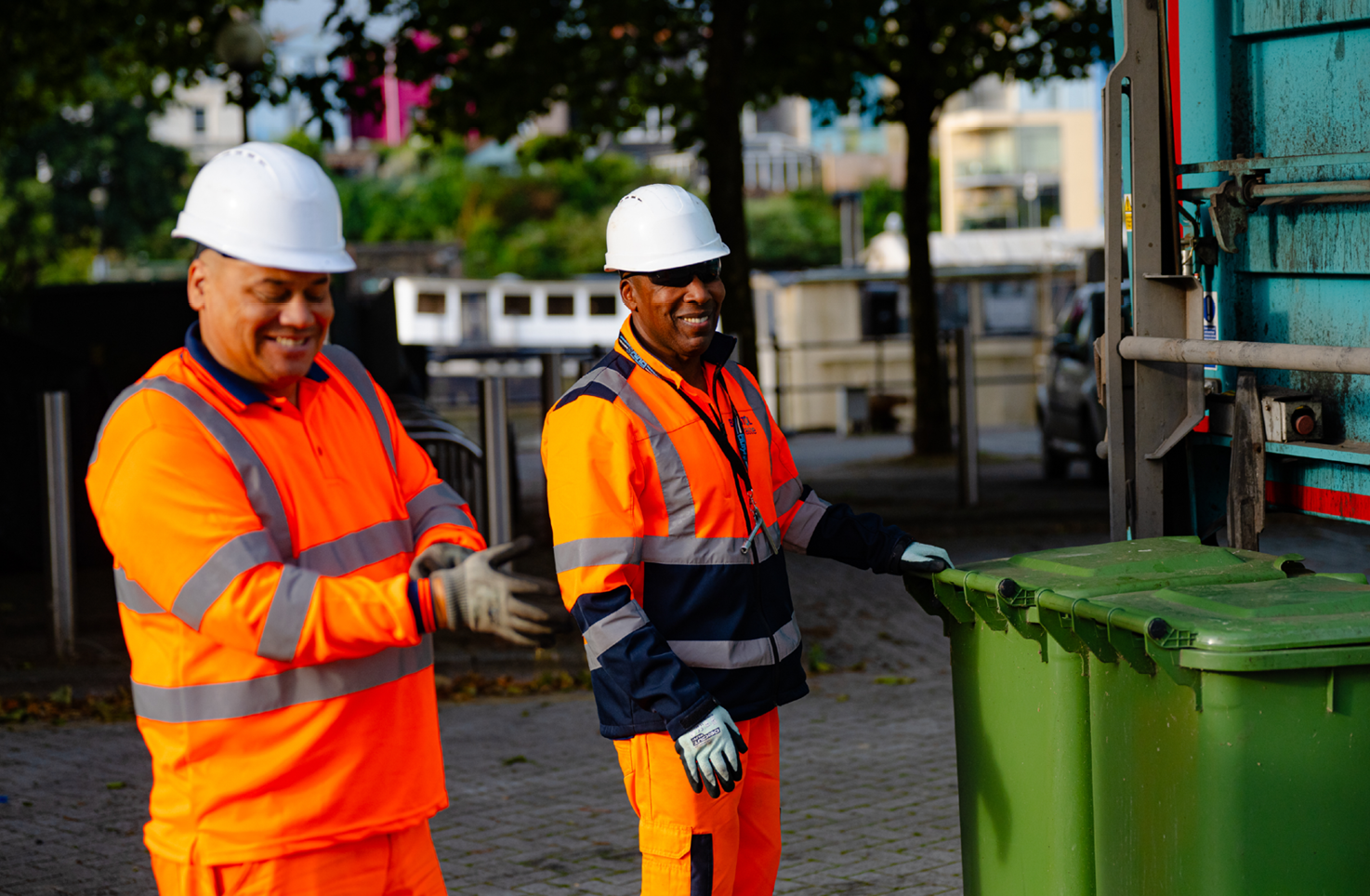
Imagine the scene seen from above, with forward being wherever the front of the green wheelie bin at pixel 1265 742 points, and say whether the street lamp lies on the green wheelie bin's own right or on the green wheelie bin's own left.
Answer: on the green wheelie bin's own left

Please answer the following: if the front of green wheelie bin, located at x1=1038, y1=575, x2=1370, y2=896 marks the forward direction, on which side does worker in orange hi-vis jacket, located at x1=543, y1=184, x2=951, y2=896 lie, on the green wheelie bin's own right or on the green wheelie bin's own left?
on the green wheelie bin's own left

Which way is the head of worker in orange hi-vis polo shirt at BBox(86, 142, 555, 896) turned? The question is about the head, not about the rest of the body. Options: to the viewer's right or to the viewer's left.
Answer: to the viewer's right

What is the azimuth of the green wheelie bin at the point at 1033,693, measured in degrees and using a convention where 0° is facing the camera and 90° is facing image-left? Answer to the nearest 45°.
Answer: approximately 225°

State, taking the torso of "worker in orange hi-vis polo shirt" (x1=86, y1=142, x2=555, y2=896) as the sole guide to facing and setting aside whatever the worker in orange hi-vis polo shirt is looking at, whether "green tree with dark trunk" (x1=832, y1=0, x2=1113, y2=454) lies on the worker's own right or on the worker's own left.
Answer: on the worker's own left

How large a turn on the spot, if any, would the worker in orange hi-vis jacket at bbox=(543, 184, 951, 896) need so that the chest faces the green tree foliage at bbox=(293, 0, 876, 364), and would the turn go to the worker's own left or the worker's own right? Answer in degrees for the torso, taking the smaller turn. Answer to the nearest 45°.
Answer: approximately 135° to the worker's own left

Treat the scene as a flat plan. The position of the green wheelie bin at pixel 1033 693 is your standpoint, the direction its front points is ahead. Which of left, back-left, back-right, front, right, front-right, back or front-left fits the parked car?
front-left
